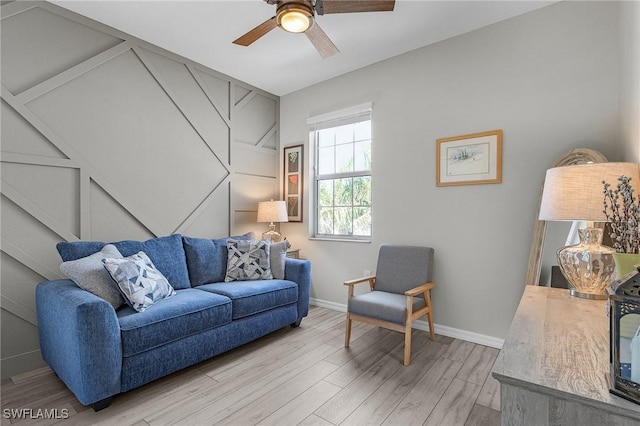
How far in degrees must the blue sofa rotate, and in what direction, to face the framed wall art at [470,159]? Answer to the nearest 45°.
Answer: approximately 45° to its left

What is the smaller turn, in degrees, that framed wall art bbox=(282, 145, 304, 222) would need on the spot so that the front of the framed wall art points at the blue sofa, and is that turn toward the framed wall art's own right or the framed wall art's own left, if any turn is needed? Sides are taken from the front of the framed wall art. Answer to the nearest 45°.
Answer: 0° — it already faces it

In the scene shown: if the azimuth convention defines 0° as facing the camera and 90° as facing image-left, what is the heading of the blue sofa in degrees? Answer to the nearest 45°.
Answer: approximately 315°

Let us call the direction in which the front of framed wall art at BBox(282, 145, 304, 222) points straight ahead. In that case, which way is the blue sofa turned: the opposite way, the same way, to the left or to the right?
to the left

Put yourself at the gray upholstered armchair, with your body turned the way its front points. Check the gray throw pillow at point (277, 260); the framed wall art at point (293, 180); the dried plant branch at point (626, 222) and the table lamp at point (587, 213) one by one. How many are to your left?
2

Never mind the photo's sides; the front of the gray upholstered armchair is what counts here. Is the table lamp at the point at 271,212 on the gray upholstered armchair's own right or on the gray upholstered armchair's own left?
on the gray upholstered armchair's own right

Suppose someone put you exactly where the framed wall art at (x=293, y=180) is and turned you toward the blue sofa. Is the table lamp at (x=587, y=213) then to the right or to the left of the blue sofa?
left

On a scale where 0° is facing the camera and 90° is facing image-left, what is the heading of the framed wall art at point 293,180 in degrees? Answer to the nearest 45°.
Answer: approximately 45°

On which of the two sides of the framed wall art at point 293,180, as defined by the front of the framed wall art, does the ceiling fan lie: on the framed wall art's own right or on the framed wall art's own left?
on the framed wall art's own left
